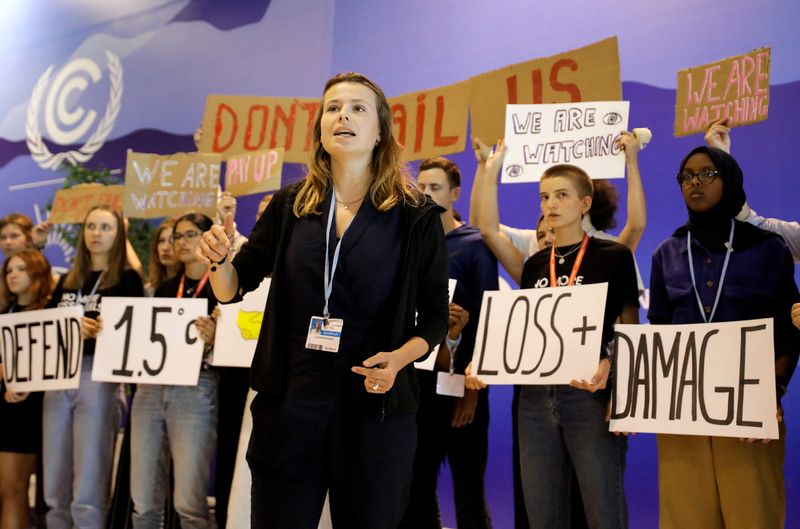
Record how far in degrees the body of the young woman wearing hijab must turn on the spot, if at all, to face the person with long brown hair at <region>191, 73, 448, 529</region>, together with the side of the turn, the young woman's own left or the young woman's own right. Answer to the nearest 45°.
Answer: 0° — they already face them

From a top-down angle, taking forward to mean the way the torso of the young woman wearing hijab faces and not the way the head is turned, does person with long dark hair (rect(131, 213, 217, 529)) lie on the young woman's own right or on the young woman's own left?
on the young woman's own right

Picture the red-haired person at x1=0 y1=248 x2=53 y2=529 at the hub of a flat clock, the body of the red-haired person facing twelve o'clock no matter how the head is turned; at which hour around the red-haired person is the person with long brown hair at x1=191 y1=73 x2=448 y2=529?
The person with long brown hair is roughly at 10 o'clock from the red-haired person.

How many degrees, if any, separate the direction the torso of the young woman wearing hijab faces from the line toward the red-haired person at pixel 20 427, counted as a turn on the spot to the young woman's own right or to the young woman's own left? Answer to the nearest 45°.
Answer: approximately 45° to the young woman's own right

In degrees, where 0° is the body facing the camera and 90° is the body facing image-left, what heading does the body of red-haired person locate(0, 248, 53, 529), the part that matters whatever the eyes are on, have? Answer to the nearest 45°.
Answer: approximately 45°
